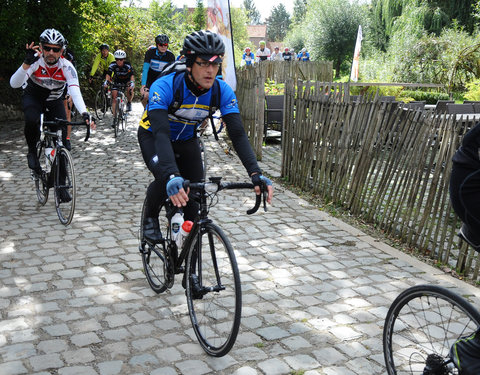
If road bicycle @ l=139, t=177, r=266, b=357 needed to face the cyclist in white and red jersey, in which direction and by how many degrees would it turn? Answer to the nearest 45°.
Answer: approximately 180°

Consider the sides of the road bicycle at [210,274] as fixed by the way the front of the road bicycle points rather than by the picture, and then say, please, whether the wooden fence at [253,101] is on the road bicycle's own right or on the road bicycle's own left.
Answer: on the road bicycle's own left

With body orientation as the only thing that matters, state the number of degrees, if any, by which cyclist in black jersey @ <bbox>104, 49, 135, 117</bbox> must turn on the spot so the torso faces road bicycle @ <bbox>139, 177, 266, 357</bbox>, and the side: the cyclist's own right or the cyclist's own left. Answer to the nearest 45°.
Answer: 0° — they already face it

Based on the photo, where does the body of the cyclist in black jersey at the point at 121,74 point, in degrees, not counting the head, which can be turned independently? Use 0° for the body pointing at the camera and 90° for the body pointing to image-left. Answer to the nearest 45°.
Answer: approximately 0°
